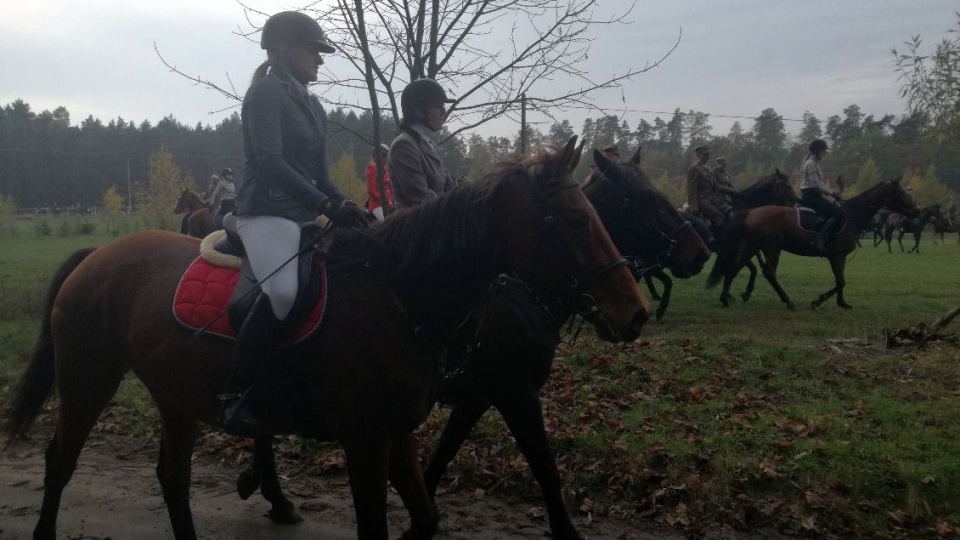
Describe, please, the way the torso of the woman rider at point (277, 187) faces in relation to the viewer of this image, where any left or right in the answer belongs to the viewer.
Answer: facing to the right of the viewer

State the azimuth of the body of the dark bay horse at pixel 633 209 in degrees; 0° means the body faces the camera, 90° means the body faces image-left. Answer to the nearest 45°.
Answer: approximately 270°

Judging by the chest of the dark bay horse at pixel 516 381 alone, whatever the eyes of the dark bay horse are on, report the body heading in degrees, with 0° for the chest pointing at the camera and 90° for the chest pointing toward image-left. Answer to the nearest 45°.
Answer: approximately 270°

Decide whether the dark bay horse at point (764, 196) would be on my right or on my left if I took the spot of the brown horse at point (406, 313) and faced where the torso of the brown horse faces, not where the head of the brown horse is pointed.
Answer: on my left

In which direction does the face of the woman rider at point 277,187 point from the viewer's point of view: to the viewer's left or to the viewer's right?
to the viewer's right

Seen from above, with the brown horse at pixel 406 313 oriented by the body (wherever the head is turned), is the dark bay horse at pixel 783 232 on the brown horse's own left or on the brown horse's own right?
on the brown horse's own left

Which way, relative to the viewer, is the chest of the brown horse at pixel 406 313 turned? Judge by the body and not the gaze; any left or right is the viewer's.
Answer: facing to the right of the viewer

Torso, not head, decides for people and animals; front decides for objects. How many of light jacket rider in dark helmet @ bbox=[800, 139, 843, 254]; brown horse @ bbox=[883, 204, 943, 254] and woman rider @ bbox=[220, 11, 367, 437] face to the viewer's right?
3

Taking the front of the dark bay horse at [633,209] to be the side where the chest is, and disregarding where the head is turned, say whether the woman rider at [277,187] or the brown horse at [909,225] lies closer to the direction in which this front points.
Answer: the brown horse

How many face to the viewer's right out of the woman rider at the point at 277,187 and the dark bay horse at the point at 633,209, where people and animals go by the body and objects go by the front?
2

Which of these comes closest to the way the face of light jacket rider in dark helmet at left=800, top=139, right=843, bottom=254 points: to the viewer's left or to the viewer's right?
to the viewer's right

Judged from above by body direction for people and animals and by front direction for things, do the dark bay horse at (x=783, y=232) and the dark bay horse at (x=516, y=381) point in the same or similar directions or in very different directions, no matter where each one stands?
same or similar directions

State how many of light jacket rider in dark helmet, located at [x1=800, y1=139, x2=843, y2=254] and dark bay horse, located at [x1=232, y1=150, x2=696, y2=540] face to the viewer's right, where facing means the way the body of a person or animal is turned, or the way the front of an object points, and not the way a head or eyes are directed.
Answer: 2
